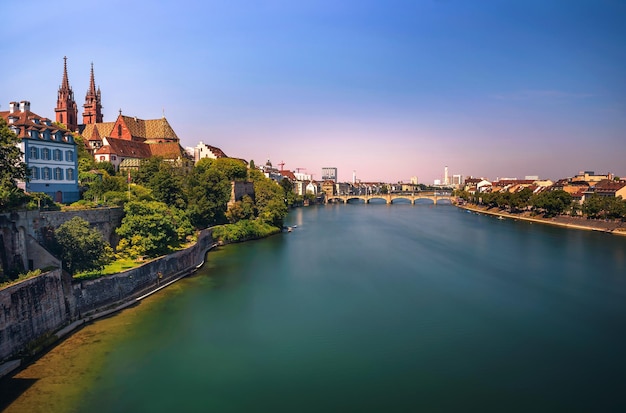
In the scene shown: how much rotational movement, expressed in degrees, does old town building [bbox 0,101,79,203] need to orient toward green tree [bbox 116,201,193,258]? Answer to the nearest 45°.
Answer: approximately 45° to its left

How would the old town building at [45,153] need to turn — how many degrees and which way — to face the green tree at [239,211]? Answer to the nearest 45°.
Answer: approximately 90° to its left

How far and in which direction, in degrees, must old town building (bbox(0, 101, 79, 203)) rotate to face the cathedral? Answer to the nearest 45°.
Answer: approximately 135° to its left

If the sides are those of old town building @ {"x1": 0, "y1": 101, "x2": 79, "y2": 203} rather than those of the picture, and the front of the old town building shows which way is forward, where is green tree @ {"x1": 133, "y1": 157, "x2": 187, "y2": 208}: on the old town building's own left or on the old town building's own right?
on the old town building's own left

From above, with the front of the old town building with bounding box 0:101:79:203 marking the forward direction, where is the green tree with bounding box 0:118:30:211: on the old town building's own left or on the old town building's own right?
on the old town building's own right

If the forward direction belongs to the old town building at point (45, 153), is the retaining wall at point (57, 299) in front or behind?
in front

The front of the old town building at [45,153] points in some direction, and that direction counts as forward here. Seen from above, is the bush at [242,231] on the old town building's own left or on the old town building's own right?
on the old town building's own left

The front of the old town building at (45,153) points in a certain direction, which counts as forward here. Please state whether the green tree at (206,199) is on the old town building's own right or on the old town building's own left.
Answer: on the old town building's own left

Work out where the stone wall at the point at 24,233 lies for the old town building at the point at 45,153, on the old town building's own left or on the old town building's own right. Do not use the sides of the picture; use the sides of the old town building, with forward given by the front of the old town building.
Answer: on the old town building's own right

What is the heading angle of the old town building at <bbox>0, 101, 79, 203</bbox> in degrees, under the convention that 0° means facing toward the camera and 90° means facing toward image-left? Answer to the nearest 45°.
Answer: approximately 315°

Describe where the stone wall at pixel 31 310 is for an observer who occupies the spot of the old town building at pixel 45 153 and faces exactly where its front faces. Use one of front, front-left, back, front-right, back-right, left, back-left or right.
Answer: front-right

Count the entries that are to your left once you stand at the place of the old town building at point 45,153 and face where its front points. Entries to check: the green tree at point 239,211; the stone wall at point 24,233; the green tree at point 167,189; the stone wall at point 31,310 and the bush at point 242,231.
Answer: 3

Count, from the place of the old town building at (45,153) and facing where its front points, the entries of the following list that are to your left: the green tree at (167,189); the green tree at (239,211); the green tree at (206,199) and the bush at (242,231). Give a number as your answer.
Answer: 4

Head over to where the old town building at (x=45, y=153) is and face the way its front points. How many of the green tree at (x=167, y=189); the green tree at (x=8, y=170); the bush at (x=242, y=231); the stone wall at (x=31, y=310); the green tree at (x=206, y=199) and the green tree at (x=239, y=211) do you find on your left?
4

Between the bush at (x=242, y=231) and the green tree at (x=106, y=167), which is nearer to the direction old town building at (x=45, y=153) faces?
the bush

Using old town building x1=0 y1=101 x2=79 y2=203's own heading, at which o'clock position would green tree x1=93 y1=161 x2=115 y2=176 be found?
The green tree is roughly at 8 o'clock from the old town building.

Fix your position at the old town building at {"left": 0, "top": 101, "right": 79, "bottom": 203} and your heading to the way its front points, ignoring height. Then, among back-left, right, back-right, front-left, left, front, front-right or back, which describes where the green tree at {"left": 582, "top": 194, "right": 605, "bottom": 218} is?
front-left
